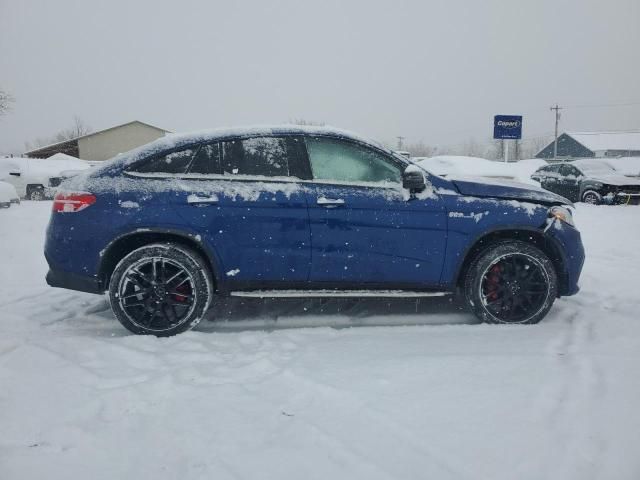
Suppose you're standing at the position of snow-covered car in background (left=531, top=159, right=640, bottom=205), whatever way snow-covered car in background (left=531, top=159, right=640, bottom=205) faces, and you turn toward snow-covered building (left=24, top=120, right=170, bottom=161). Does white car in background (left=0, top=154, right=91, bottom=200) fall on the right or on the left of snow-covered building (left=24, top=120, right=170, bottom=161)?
left

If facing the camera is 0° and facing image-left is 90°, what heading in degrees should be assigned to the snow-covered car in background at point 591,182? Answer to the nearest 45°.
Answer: approximately 315°

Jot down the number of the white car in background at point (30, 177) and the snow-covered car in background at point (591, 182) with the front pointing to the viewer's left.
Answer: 0

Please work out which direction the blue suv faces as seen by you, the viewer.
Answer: facing to the right of the viewer

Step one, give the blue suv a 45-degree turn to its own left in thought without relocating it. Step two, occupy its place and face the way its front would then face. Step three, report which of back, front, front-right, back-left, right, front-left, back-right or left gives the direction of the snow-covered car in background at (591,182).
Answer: front

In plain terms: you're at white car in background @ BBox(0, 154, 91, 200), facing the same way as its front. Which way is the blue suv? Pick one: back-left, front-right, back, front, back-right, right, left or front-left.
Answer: front-right
